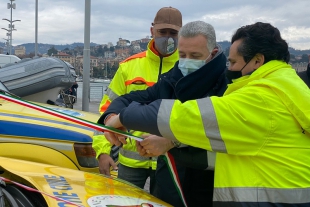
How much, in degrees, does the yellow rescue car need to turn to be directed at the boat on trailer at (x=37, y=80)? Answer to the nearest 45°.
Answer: approximately 135° to its left

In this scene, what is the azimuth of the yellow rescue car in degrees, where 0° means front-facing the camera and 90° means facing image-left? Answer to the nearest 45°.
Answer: approximately 315°
